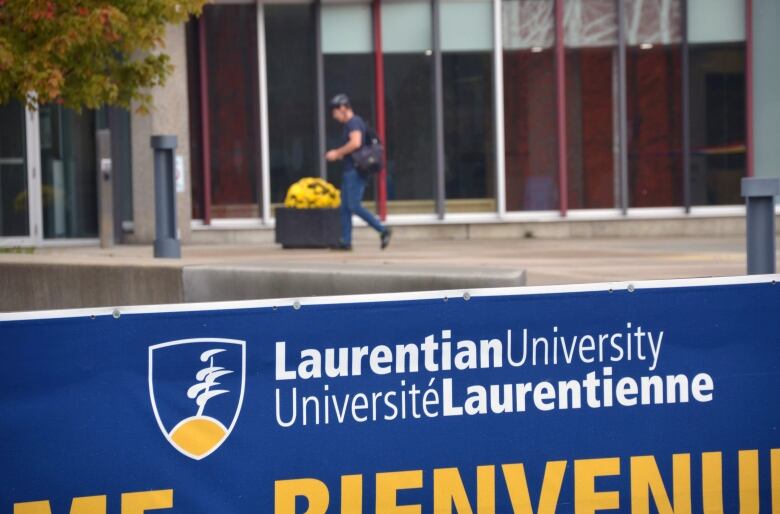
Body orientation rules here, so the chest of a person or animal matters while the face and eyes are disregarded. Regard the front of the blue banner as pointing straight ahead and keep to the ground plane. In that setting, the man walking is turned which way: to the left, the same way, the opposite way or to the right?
to the right

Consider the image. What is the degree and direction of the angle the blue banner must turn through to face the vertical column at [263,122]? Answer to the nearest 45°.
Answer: approximately 180°

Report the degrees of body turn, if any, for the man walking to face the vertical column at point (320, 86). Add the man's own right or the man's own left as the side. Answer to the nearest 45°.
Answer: approximately 90° to the man's own right

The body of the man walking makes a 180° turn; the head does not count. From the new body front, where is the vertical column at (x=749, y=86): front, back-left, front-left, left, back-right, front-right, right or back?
front-left

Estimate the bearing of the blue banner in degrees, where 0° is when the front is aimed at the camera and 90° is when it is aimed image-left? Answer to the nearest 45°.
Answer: approximately 0°

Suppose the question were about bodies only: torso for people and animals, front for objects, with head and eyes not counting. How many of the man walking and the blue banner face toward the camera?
1

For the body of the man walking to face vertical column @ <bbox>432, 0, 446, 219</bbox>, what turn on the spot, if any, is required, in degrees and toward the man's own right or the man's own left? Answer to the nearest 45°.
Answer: approximately 90° to the man's own right

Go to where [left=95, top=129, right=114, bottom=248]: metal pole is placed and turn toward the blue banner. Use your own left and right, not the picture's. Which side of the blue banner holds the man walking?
left

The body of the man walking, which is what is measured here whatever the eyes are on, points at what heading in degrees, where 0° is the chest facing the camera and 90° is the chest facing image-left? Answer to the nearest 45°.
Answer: approximately 90°

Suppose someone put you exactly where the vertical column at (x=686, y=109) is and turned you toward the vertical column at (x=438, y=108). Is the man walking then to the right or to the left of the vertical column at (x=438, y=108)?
left

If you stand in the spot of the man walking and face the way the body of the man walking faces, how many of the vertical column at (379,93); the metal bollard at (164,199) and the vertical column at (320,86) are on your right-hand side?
2

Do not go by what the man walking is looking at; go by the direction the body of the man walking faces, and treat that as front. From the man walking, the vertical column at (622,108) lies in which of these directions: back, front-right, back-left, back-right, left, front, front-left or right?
back-right
